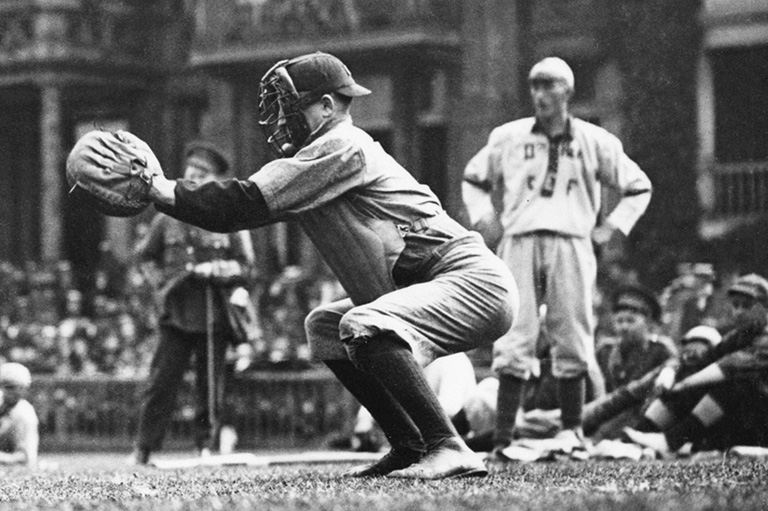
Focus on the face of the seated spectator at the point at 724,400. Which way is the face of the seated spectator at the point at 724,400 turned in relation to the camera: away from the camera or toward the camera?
toward the camera

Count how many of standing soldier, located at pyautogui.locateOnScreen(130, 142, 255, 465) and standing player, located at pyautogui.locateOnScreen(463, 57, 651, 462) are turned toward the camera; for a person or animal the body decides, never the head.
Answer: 2

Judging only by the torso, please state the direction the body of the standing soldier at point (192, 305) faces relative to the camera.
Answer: toward the camera

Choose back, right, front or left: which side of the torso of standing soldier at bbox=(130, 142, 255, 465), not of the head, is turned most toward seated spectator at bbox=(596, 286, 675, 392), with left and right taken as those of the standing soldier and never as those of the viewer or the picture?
left

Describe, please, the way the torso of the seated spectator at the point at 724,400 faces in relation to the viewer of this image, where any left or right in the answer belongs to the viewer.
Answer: facing the viewer and to the left of the viewer
